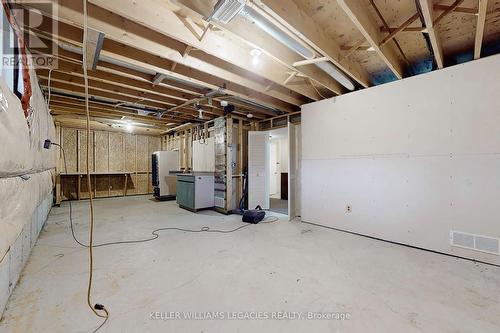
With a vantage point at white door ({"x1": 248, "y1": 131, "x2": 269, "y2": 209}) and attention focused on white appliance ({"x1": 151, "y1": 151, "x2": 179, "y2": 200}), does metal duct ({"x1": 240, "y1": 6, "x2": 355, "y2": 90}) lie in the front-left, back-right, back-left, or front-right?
back-left

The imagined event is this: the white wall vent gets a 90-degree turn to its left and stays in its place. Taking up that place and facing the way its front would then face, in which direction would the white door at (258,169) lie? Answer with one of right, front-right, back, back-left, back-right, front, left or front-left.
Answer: back-right

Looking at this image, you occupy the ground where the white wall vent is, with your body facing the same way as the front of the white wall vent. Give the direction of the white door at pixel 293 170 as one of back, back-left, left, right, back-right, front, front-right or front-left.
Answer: front-right

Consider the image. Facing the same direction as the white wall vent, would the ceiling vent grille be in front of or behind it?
in front

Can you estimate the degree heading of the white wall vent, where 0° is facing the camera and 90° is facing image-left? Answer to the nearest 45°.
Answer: approximately 45°
